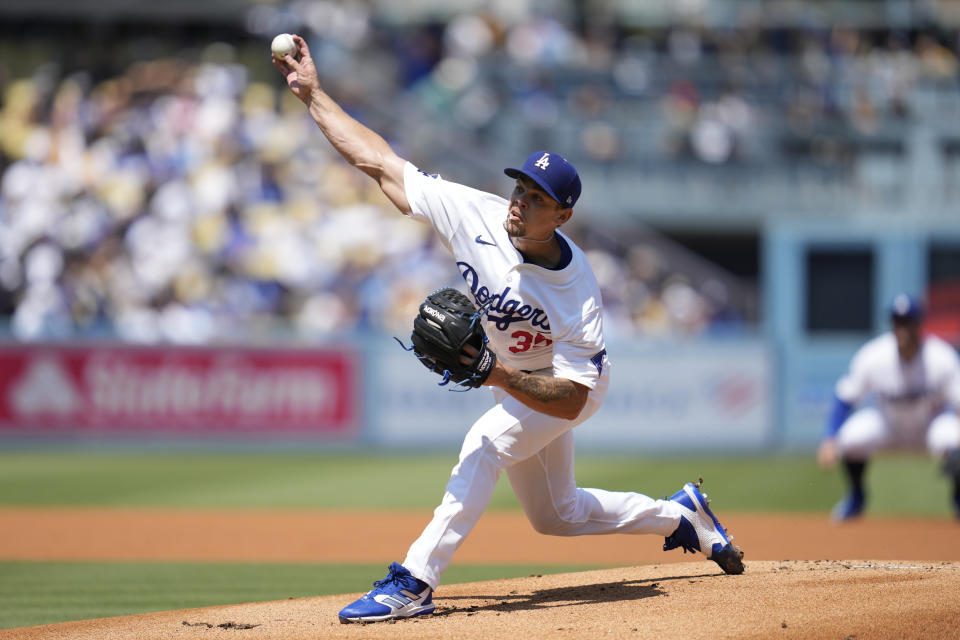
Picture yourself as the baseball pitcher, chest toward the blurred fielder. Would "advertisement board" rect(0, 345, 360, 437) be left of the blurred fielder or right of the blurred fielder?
left

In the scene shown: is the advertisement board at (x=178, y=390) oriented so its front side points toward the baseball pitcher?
yes

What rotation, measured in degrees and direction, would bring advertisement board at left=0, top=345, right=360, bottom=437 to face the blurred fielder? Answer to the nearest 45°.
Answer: approximately 45° to its left

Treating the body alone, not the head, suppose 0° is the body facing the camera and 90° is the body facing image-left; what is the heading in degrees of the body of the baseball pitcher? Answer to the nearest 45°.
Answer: approximately 45°

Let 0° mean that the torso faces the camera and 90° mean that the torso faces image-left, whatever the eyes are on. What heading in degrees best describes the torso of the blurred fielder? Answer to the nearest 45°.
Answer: approximately 0°

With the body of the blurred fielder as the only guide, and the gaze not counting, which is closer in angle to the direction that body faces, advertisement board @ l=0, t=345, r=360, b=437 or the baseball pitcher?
the baseball pitcher

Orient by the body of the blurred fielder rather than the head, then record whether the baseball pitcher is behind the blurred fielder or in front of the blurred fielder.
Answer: in front

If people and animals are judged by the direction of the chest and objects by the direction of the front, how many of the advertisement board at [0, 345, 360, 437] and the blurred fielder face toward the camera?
2

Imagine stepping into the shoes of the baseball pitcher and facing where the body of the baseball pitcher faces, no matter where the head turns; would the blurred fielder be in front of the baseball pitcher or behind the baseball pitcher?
behind
